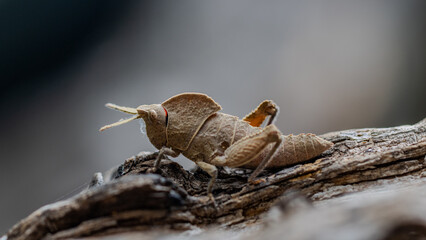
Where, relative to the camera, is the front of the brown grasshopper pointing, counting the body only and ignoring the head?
to the viewer's left
